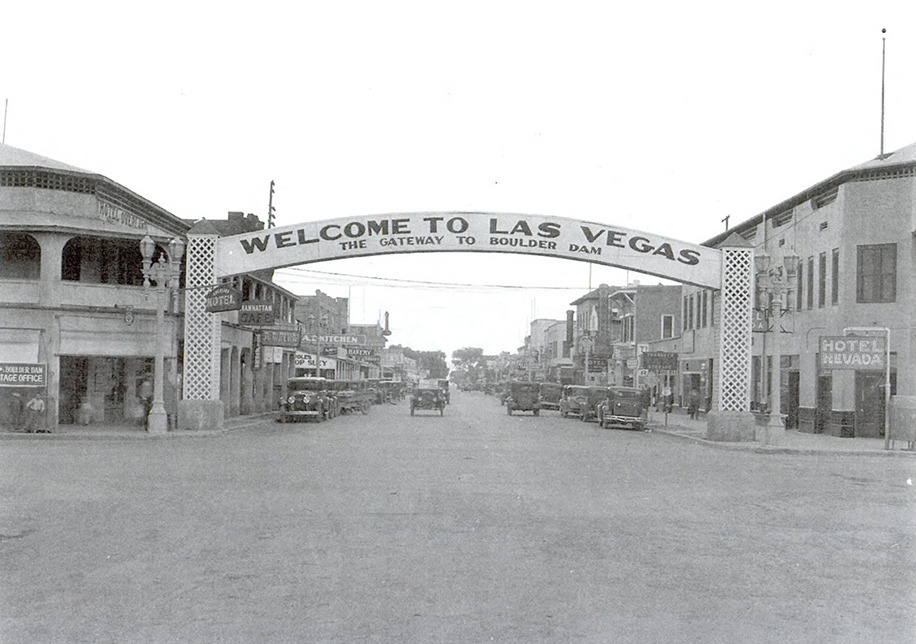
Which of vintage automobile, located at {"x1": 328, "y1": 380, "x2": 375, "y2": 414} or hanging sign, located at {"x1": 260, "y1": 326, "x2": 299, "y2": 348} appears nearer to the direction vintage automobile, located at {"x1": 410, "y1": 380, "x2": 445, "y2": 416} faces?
the hanging sign

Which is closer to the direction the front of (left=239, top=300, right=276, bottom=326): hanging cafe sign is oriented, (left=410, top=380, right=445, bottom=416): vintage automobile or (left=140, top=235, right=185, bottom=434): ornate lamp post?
the ornate lamp post

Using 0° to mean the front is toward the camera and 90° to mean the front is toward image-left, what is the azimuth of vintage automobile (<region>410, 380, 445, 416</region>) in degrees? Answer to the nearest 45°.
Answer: approximately 0°

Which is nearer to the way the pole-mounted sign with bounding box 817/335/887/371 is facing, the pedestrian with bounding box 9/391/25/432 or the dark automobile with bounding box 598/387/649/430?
the pedestrian

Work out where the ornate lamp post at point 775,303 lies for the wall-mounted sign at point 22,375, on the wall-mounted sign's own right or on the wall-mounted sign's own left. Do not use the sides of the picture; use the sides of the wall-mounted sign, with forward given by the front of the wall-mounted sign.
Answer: on the wall-mounted sign's own left
